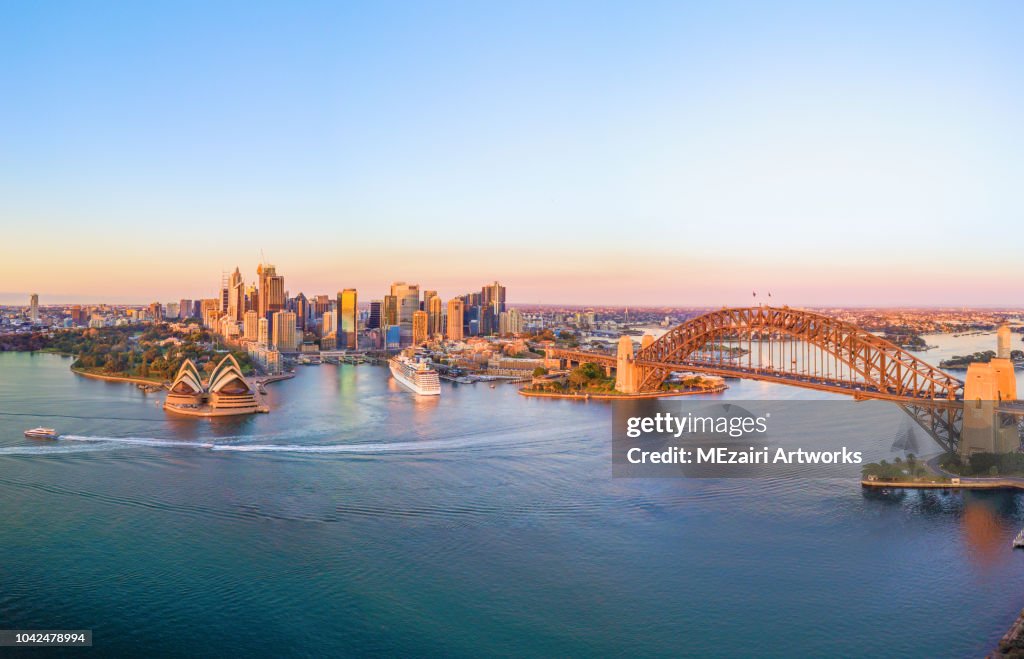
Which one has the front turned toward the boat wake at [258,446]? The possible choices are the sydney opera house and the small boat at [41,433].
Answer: the sydney opera house

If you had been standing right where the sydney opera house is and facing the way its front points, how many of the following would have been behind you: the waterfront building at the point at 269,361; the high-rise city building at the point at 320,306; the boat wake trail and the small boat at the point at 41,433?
2

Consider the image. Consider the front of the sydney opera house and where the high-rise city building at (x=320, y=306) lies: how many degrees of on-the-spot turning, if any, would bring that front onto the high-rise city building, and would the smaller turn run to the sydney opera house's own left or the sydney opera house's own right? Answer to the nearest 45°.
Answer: approximately 180°

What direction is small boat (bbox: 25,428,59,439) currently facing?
to the viewer's left

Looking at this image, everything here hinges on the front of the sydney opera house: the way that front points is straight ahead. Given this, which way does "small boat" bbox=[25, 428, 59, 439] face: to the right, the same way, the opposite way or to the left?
to the right

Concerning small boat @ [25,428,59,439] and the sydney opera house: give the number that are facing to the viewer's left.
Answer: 1

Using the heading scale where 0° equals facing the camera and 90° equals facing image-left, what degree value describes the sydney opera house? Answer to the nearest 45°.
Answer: approximately 0°

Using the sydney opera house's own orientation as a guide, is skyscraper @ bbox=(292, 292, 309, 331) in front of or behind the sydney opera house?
behind
